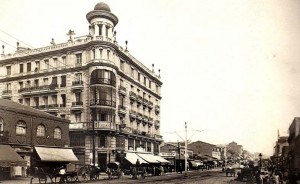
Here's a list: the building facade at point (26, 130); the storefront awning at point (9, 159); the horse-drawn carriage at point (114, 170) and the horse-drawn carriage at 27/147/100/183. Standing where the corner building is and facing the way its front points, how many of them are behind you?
0

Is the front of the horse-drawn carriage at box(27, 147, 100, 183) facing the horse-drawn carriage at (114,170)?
no

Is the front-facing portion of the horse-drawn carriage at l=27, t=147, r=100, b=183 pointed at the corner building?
no

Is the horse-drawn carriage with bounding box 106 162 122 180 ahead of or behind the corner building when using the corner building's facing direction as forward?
ahead

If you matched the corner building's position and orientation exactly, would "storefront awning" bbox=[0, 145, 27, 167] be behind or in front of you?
in front

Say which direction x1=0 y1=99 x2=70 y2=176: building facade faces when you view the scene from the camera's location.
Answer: facing the viewer and to the right of the viewer

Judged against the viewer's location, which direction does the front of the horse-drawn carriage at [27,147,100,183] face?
facing to the left of the viewer

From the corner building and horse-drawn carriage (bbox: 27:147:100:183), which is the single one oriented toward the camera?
the corner building

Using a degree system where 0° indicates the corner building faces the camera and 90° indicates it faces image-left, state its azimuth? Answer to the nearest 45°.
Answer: approximately 0°

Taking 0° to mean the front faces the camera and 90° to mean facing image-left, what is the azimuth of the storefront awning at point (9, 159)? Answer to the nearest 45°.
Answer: approximately 315°
